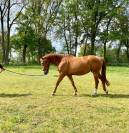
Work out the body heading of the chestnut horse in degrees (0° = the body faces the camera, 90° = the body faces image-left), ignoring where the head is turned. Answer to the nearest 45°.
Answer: approximately 90°
